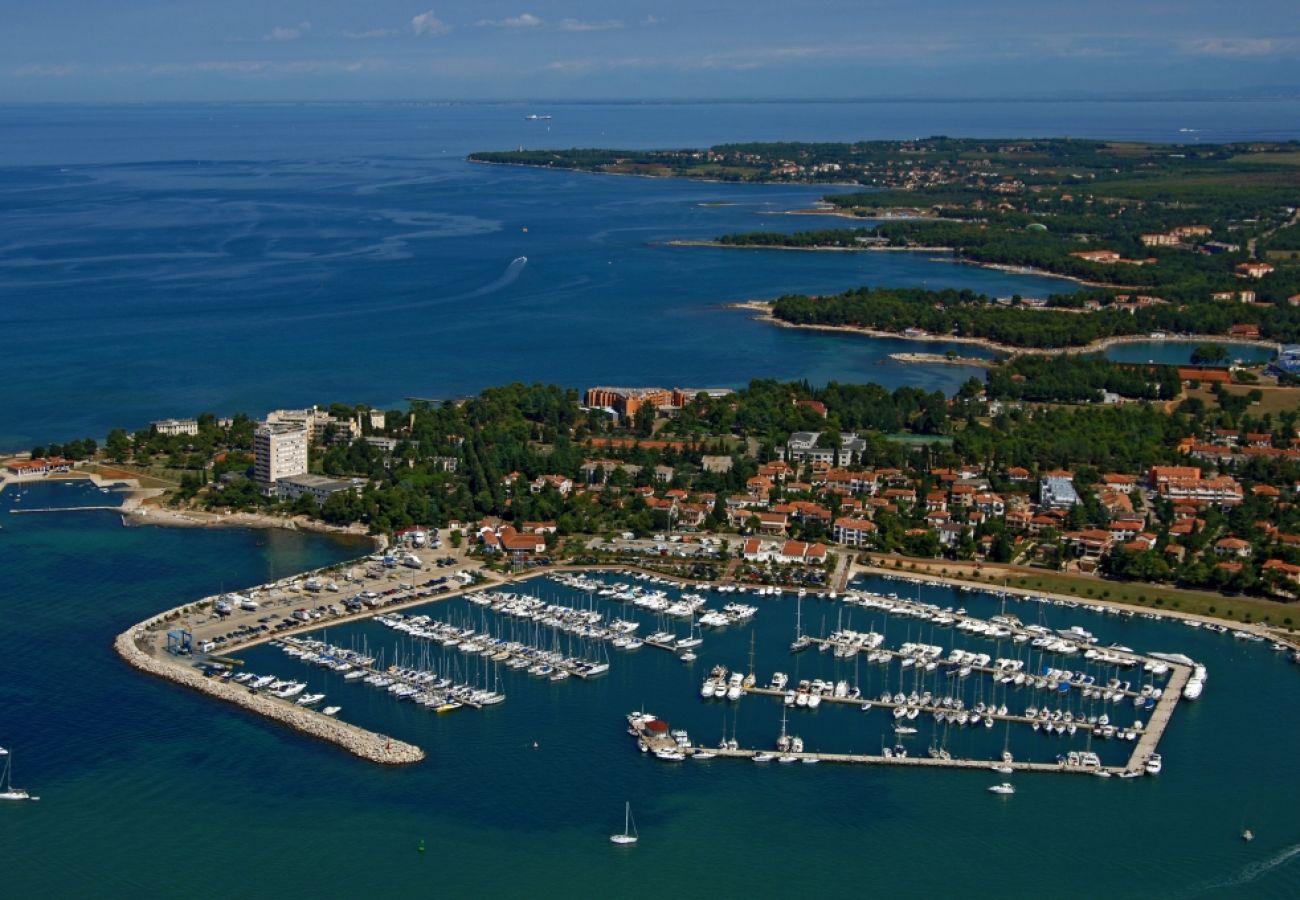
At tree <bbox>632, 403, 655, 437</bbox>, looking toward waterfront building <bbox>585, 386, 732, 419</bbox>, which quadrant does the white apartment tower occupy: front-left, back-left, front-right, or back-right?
back-left

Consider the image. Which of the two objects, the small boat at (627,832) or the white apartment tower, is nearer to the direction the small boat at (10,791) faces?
the white apartment tower

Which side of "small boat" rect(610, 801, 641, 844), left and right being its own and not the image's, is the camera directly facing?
right

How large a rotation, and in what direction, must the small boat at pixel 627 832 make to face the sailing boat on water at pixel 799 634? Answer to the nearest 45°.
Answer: approximately 90° to its left

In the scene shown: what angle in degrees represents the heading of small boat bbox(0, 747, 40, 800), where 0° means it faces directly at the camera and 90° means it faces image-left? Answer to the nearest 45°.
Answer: approximately 90°
